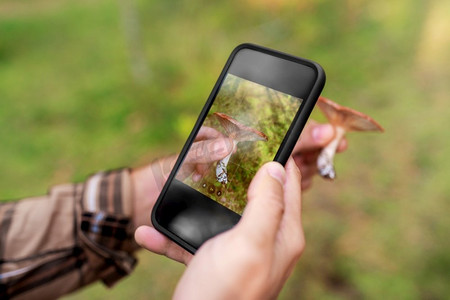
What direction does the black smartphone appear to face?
toward the camera

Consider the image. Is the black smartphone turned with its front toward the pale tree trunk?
no
